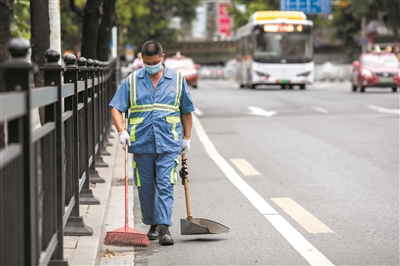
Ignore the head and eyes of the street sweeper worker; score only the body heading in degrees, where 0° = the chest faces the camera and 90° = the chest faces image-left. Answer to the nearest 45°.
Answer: approximately 0°

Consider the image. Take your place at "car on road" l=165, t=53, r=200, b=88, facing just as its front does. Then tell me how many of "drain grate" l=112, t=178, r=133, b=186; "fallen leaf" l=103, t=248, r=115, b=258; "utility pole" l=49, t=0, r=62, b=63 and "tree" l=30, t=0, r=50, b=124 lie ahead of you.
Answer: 4

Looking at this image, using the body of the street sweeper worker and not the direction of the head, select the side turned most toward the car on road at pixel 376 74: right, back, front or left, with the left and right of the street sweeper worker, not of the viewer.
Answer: back

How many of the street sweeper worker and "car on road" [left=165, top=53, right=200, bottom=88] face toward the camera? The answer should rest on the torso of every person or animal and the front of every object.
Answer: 2

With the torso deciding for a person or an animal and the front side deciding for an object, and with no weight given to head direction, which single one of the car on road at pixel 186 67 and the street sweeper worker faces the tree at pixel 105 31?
the car on road

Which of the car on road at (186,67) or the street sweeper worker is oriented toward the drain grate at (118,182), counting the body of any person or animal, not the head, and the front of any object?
the car on road

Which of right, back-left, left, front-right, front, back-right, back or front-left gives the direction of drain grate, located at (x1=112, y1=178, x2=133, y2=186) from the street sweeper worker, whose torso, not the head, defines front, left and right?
back

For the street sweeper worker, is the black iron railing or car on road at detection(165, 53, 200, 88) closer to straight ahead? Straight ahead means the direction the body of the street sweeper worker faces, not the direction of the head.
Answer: the black iron railing

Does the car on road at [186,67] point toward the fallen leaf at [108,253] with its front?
yes

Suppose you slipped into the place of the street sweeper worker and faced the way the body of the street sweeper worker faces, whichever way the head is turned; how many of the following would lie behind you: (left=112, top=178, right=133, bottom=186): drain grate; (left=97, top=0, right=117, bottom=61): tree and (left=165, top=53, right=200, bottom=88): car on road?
3

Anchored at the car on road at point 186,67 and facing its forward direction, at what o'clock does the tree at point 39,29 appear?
The tree is roughly at 12 o'clock from the car on road.

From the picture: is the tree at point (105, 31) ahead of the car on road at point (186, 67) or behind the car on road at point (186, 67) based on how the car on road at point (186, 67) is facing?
ahead

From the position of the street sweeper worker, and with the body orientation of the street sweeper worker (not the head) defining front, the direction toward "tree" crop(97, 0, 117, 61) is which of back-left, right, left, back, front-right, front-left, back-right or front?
back

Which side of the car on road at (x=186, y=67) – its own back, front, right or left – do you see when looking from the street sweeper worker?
front
